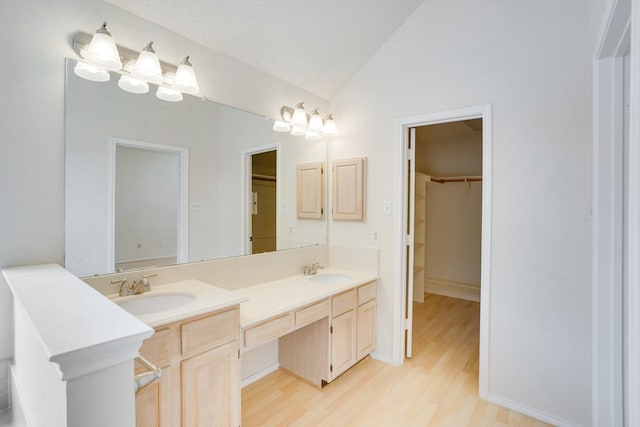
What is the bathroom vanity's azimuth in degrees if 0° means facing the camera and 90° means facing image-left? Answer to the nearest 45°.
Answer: approximately 315°

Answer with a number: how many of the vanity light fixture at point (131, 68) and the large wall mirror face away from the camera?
0

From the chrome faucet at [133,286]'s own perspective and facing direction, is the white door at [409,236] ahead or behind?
ahead

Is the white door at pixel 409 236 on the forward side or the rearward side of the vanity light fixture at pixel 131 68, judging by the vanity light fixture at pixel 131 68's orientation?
on the forward side

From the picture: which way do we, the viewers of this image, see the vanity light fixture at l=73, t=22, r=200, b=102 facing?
facing the viewer and to the right of the viewer
